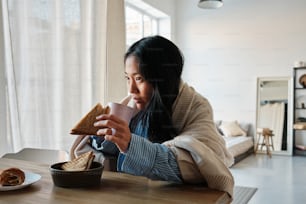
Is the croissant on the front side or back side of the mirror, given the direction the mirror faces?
on the front side

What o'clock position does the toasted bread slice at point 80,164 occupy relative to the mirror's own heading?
The toasted bread slice is roughly at 12 o'clock from the mirror.

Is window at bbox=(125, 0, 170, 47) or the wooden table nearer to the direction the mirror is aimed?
the wooden table

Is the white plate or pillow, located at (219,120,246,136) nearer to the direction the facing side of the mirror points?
the white plate

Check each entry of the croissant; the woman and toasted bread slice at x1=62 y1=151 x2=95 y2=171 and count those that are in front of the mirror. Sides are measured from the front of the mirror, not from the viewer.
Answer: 3

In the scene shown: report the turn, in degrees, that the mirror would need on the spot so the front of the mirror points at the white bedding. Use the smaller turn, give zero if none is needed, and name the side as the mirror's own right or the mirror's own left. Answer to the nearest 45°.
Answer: approximately 45° to the mirror's own right

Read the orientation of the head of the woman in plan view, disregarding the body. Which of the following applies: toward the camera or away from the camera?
toward the camera

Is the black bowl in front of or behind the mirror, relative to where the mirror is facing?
in front

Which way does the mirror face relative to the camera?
toward the camera

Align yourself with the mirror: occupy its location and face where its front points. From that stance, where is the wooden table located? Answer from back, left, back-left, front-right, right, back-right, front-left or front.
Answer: front

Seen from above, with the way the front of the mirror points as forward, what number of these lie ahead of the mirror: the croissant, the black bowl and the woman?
3
